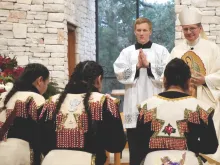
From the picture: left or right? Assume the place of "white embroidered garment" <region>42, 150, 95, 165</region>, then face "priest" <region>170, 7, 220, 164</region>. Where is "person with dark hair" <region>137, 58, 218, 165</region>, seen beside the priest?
right

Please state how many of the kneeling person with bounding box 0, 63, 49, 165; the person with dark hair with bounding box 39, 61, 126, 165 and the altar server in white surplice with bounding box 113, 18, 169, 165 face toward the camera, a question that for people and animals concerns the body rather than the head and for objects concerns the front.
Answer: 1

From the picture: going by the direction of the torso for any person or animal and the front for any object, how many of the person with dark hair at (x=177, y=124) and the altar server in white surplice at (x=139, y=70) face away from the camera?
1

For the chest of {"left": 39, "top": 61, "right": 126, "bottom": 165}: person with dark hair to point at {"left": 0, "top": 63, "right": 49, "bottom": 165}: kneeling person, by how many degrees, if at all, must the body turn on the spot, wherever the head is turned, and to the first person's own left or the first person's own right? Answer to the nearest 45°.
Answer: approximately 90° to the first person's own left

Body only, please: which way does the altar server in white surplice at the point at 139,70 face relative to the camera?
toward the camera

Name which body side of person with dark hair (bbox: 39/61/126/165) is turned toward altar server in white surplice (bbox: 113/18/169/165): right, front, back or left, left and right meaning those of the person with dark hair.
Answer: front

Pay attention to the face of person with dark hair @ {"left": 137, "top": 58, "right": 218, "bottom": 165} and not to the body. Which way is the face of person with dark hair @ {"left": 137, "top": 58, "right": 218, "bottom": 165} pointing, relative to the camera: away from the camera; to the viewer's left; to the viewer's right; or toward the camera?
away from the camera

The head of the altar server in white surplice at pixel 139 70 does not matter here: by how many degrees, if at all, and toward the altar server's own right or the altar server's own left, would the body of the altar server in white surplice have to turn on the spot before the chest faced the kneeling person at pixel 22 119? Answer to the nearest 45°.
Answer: approximately 45° to the altar server's own right

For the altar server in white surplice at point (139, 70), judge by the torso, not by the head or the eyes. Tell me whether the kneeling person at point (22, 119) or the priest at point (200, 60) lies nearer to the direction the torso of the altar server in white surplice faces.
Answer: the kneeling person

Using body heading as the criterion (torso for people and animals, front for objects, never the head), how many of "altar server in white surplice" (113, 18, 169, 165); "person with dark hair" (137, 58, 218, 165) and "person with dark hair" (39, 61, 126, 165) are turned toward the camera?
1

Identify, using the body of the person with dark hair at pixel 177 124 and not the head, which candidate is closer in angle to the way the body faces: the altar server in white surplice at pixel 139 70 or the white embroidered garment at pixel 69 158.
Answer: the altar server in white surplice

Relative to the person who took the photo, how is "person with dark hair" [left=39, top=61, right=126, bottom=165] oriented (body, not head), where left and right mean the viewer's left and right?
facing away from the viewer and to the right of the viewer

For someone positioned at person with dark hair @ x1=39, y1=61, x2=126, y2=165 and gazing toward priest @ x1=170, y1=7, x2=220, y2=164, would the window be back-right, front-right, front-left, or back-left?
front-left

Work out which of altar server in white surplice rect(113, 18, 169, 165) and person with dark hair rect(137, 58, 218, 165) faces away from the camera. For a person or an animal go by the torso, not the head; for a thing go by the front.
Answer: the person with dark hair

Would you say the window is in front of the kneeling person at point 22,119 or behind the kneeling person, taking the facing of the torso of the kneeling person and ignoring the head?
in front

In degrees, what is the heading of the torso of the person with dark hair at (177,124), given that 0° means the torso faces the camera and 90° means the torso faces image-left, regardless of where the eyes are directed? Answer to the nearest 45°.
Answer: approximately 180°

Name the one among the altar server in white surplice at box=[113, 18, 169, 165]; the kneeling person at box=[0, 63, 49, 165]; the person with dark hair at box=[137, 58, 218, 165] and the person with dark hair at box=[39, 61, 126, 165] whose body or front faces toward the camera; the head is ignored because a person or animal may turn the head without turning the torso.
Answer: the altar server in white surplice

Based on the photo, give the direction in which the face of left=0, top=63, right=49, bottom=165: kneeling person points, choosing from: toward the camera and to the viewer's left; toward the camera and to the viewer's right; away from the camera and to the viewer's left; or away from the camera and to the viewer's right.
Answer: away from the camera and to the viewer's right
